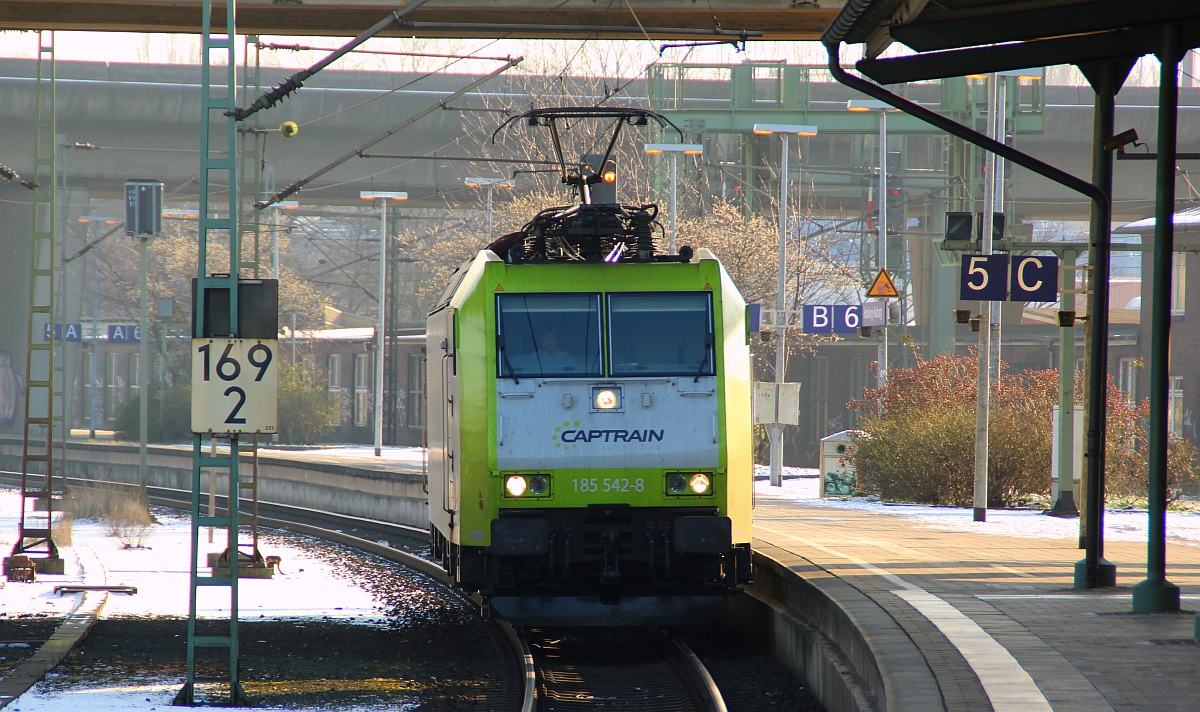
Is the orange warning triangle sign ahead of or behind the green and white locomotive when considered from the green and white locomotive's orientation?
behind

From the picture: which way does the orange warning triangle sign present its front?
toward the camera

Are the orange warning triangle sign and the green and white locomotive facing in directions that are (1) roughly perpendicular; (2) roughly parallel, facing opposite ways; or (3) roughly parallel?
roughly parallel

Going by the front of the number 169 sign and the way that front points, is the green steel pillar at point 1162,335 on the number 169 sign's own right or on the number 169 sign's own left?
on the number 169 sign's own left

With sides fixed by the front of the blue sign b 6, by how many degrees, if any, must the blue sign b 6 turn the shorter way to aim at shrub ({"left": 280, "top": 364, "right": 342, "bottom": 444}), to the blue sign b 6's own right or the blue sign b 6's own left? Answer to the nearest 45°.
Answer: approximately 135° to the blue sign b 6's own right

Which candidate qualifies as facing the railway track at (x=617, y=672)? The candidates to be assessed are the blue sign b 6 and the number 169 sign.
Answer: the blue sign b 6

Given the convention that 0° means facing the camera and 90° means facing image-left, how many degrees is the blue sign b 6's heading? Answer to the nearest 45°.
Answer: approximately 0°

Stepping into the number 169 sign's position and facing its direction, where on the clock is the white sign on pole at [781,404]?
The white sign on pole is roughly at 7 o'clock from the number 169 sign.

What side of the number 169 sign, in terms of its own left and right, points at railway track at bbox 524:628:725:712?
left

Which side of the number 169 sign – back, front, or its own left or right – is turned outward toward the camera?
front

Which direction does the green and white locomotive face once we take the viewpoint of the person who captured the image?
facing the viewer

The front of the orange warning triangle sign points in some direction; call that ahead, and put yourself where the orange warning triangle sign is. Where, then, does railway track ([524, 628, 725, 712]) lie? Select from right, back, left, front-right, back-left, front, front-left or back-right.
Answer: front

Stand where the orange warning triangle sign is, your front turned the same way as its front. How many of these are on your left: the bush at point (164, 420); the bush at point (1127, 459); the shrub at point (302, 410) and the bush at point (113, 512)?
1

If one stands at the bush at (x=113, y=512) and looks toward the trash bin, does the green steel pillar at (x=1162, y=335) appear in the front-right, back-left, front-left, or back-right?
front-right

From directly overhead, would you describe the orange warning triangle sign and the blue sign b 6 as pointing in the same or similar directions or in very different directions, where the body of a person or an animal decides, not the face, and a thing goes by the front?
same or similar directions
